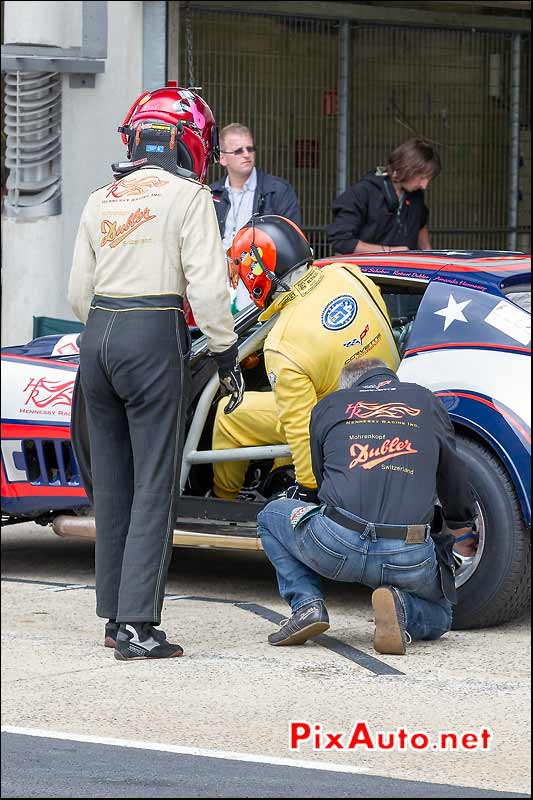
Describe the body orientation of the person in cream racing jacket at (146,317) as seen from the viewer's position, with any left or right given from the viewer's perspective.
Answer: facing away from the viewer and to the right of the viewer

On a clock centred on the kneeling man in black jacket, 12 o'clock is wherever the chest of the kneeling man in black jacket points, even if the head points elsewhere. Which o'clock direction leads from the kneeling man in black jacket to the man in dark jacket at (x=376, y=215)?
The man in dark jacket is roughly at 12 o'clock from the kneeling man in black jacket.

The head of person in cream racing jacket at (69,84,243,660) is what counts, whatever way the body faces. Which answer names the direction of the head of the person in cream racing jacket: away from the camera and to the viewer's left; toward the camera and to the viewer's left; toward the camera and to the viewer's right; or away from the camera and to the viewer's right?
away from the camera and to the viewer's right

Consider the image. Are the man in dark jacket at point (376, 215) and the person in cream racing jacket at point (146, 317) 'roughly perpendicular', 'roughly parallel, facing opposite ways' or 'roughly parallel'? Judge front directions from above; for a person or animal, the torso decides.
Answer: roughly perpendicular

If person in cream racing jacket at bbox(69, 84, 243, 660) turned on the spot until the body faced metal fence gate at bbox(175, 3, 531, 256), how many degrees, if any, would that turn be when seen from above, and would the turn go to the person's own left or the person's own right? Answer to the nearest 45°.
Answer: approximately 45° to the person's own left

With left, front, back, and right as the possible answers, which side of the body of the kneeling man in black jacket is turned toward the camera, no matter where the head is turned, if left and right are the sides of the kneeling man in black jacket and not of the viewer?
back

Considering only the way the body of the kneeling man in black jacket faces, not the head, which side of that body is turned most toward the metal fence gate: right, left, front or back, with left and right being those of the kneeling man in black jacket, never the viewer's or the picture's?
front

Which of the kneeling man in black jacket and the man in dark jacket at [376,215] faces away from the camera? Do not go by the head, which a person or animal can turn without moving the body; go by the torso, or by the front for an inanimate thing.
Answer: the kneeling man in black jacket

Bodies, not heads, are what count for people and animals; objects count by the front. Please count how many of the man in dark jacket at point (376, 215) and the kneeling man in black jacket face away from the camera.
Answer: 1

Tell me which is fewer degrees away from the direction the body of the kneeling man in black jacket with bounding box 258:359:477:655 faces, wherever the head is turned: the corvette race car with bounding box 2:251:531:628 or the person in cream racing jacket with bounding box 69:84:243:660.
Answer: the corvette race car
